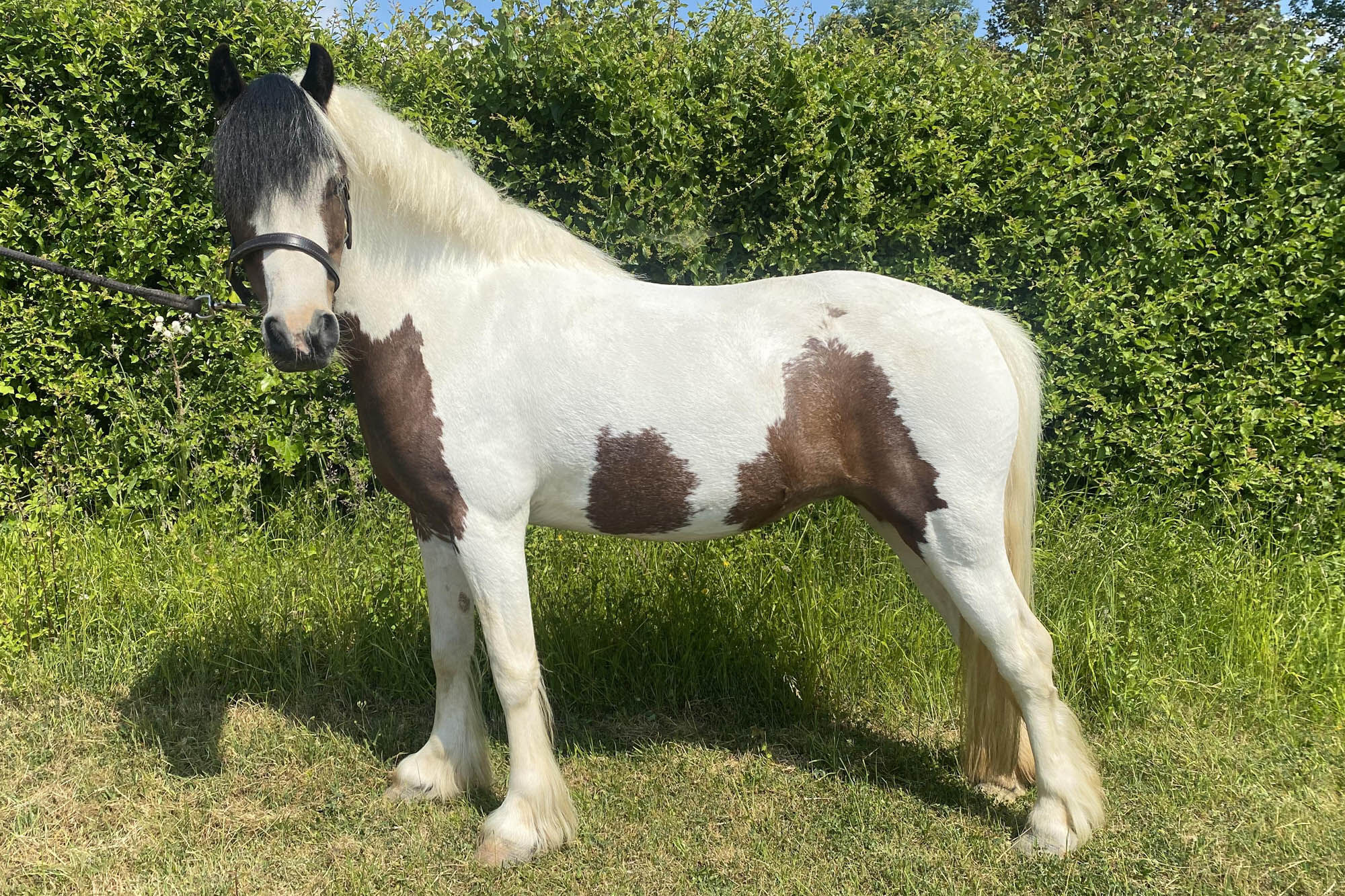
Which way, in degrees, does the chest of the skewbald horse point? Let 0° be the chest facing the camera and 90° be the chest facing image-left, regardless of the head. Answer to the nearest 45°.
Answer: approximately 90°
